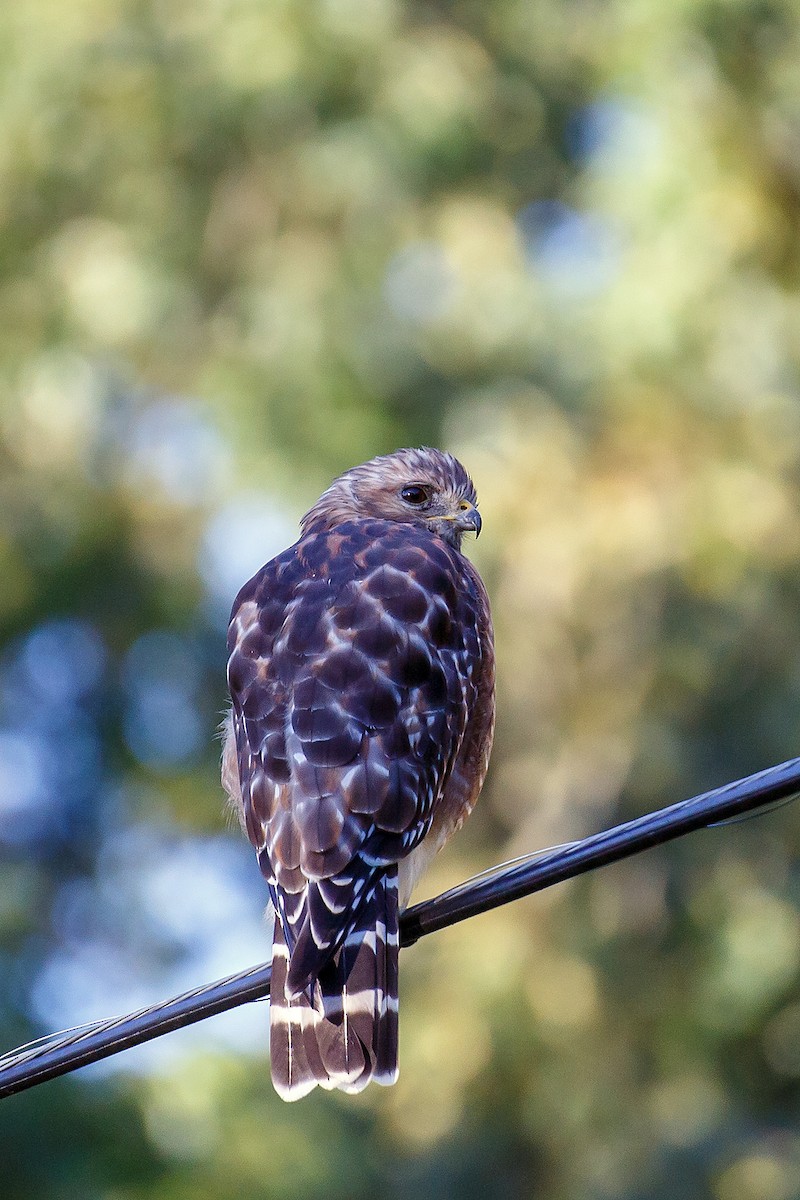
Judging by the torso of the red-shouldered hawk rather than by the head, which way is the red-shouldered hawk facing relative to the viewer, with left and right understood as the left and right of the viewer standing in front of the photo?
facing away from the viewer and to the right of the viewer
